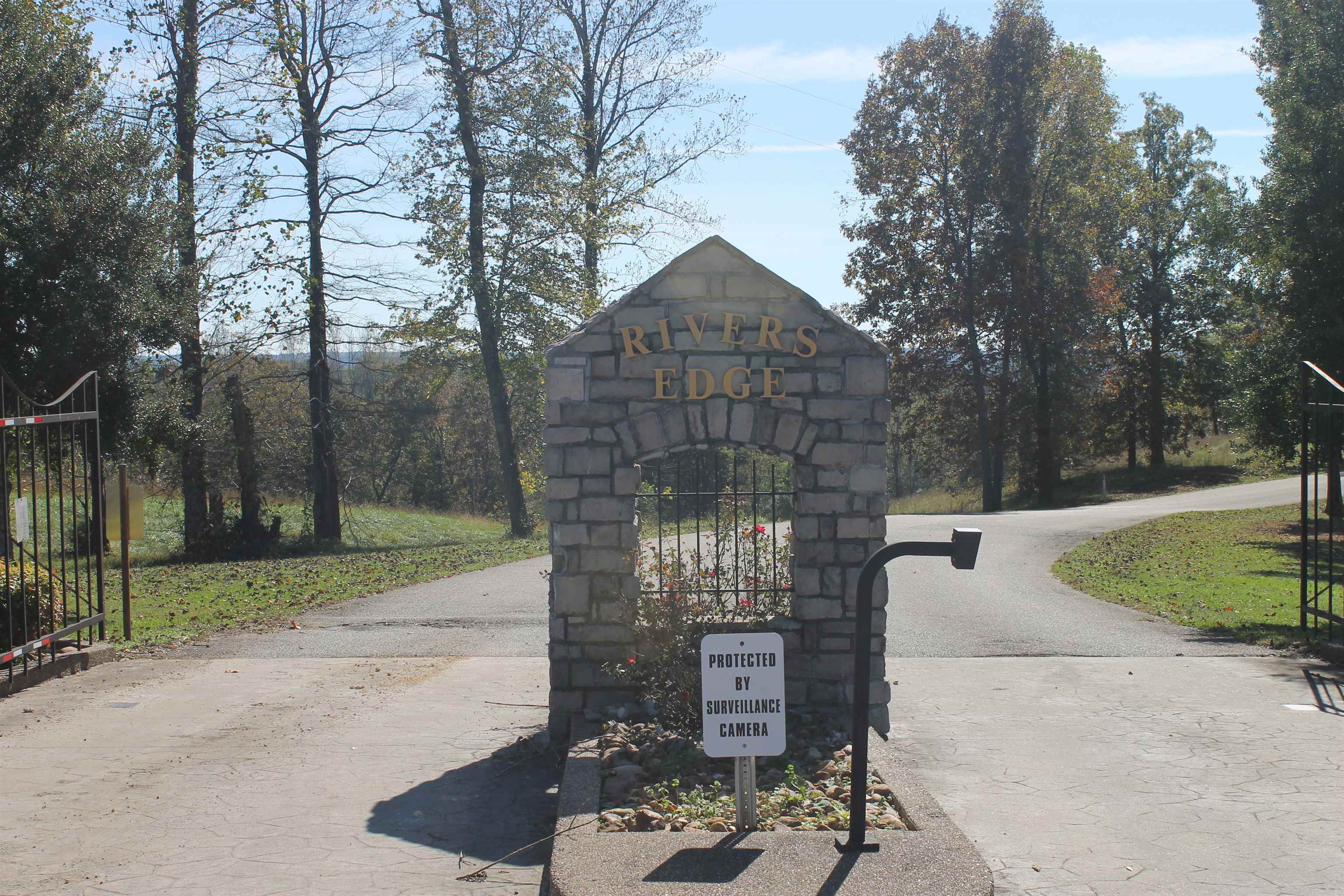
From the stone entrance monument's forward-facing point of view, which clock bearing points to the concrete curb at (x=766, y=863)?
The concrete curb is roughly at 12 o'clock from the stone entrance monument.

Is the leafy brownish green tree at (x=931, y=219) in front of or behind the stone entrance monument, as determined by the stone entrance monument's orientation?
behind

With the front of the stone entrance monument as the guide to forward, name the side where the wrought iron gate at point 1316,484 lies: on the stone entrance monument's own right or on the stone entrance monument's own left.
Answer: on the stone entrance monument's own left

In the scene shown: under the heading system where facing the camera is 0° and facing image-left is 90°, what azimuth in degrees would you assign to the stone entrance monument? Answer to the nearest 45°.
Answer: approximately 0°

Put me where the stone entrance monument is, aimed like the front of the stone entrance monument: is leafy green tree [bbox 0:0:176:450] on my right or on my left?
on my right

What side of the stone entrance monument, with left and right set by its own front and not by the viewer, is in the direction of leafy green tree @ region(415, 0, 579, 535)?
back

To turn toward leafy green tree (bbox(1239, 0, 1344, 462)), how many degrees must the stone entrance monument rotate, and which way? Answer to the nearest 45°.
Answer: approximately 135° to its left
